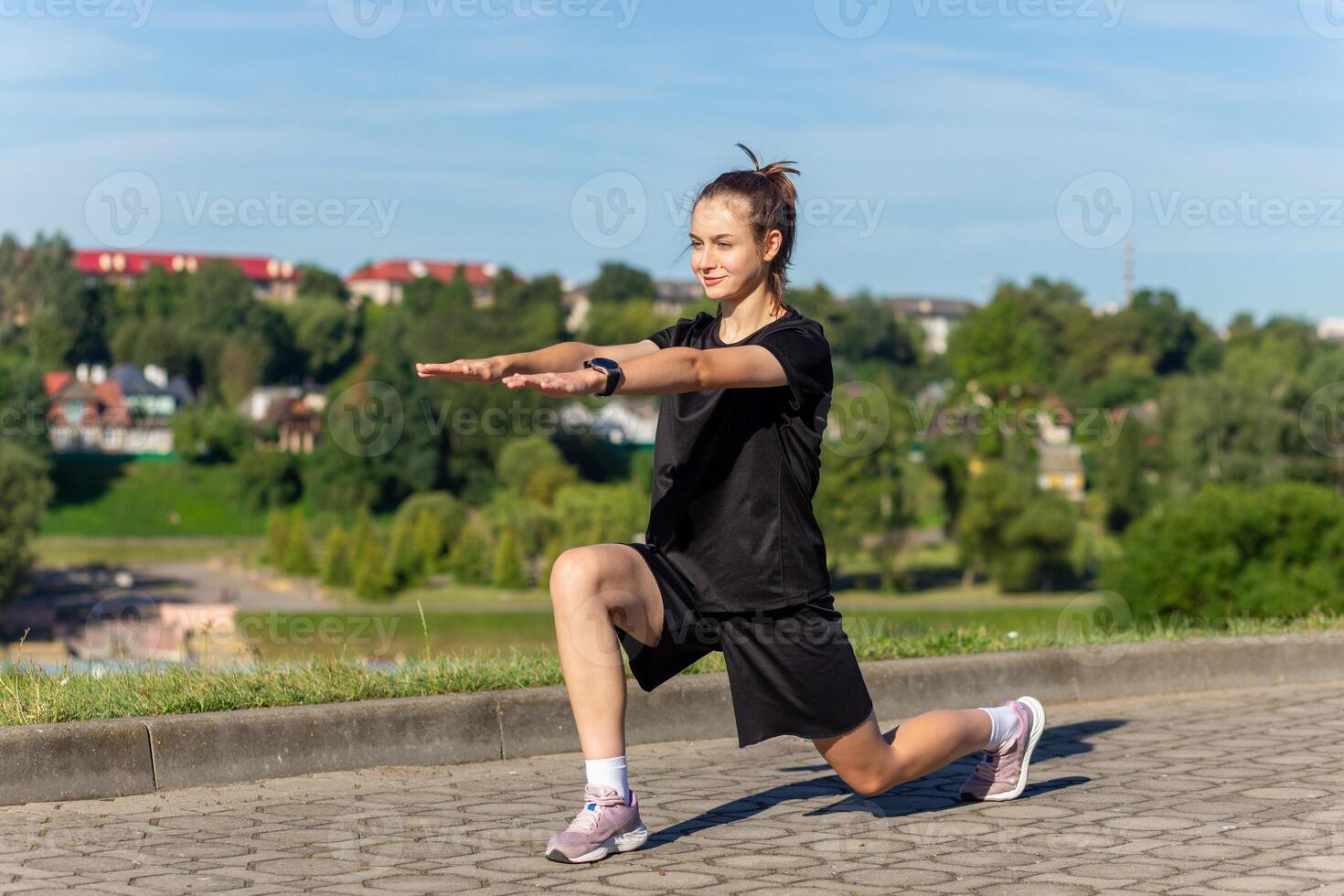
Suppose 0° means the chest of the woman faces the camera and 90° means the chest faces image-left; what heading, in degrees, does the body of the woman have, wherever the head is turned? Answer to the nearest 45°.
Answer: approximately 45°

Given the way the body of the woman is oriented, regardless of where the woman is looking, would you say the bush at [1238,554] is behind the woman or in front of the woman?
behind
